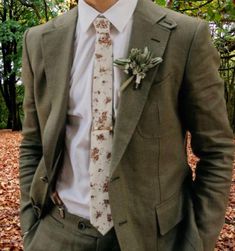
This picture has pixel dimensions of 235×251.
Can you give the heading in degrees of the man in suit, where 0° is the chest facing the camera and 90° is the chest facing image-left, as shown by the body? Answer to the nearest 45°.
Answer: approximately 45°
